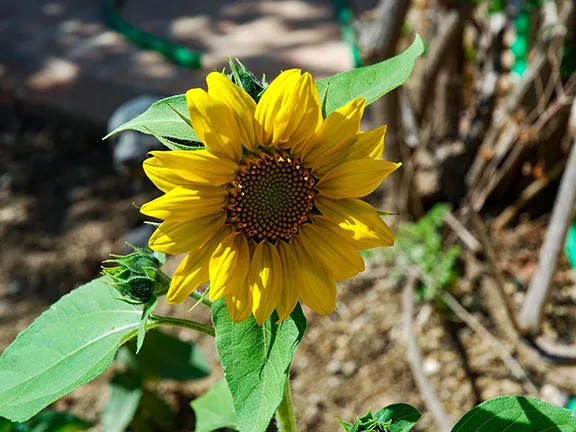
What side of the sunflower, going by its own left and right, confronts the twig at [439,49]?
back

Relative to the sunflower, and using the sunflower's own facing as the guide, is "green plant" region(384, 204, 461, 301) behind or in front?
behind

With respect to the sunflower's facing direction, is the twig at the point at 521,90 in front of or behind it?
behind

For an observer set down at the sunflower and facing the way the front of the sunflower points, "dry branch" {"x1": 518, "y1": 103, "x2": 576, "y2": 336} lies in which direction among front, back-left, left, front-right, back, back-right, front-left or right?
back-left

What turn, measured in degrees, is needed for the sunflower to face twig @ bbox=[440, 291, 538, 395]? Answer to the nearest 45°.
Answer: approximately 135° to its left

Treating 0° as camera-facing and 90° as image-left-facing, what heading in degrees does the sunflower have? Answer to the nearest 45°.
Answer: approximately 0°

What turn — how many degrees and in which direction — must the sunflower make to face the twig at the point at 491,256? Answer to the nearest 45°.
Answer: approximately 135° to its left

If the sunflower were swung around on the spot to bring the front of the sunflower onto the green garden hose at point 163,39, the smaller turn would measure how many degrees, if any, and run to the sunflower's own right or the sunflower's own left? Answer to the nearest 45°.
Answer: approximately 180°

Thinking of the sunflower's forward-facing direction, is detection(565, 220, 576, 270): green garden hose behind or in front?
behind
